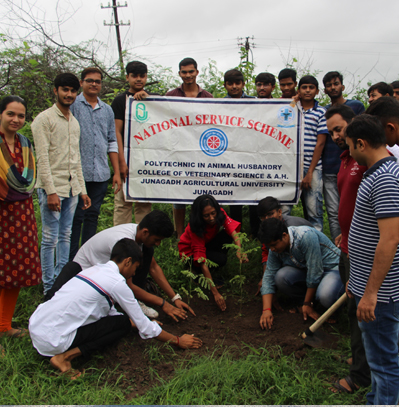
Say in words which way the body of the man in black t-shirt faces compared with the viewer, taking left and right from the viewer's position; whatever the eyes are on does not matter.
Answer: facing the viewer

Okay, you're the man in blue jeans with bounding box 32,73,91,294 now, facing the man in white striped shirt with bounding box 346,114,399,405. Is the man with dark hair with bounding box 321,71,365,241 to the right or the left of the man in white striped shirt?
left

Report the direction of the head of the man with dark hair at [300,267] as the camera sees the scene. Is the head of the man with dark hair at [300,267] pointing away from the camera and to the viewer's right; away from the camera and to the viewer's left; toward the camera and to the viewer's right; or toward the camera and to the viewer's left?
toward the camera and to the viewer's left

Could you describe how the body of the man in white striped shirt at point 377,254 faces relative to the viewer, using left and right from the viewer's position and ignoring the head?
facing to the left of the viewer

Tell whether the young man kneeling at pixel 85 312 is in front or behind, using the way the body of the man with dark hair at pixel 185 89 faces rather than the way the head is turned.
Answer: in front

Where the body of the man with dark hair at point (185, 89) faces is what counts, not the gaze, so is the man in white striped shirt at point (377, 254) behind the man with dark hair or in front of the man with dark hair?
in front

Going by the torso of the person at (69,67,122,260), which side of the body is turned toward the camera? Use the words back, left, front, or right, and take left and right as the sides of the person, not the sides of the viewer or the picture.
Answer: front

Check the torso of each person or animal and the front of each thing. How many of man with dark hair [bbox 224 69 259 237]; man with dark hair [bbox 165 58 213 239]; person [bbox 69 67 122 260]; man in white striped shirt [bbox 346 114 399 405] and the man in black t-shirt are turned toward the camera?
4

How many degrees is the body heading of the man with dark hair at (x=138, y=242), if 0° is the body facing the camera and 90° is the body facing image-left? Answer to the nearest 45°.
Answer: approximately 315°

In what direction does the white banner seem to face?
toward the camera

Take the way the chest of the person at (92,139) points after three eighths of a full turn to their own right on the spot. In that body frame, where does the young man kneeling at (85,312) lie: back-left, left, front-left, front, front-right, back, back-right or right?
back-left

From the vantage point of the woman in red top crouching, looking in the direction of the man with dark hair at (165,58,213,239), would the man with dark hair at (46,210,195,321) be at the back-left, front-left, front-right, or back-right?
back-left
